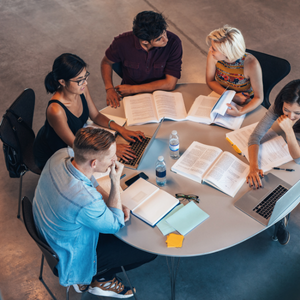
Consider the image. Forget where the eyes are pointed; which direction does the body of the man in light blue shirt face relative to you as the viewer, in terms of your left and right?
facing to the right of the viewer

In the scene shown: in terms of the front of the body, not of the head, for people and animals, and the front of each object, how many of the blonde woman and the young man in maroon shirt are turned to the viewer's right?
0

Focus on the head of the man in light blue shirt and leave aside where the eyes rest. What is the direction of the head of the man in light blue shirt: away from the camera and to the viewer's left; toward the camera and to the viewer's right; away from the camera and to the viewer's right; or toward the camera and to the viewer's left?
away from the camera and to the viewer's right

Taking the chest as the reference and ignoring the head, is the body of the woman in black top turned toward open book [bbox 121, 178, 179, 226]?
yes

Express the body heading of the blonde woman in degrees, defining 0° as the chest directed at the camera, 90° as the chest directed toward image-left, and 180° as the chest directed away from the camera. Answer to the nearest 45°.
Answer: approximately 45°

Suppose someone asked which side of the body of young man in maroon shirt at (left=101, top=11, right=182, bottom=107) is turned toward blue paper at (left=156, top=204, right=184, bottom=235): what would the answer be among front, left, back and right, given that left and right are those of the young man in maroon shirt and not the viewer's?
front

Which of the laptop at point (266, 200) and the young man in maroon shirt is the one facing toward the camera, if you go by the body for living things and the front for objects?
the young man in maroon shirt

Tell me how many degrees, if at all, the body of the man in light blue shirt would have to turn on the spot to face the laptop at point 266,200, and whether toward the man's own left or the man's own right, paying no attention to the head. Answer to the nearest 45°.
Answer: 0° — they already face it

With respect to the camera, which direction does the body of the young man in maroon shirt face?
toward the camera
